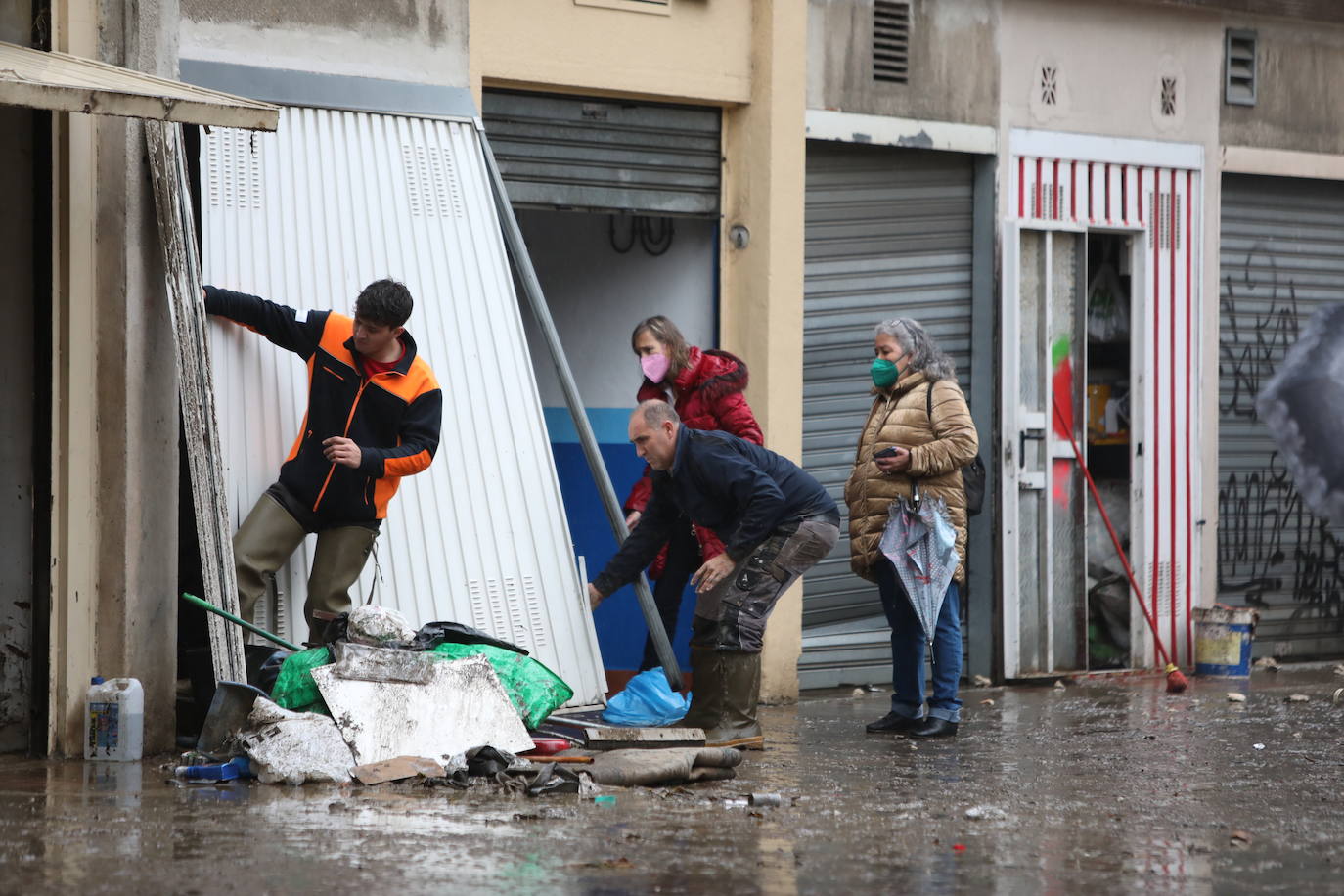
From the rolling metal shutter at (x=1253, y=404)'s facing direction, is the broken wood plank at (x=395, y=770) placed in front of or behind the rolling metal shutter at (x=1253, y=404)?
in front

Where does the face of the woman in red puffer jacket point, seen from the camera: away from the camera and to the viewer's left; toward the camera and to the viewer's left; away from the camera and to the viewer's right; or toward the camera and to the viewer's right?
toward the camera and to the viewer's left

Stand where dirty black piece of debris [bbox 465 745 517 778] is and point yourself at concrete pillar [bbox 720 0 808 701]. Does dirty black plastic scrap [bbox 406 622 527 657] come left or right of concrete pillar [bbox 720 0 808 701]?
left

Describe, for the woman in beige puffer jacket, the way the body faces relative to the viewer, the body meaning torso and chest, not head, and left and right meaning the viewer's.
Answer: facing the viewer and to the left of the viewer

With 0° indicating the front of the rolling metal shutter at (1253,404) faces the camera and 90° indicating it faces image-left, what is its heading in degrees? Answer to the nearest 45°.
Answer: approximately 0°

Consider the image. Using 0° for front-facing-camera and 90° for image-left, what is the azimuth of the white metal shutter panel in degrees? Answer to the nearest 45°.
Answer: approximately 0°
